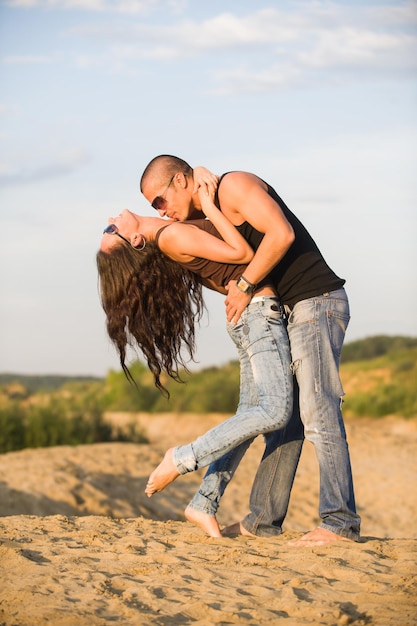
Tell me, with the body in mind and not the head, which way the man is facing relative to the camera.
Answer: to the viewer's left

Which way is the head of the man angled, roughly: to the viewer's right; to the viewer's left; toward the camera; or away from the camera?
to the viewer's left
